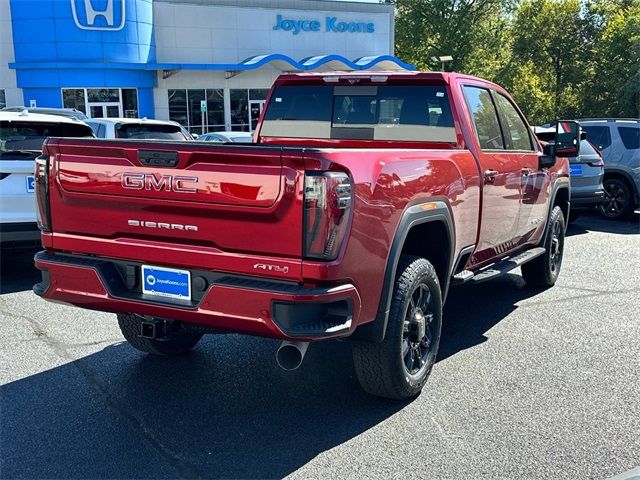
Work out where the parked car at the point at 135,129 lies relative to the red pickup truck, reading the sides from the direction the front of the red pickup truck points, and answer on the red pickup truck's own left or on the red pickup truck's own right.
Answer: on the red pickup truck's own left

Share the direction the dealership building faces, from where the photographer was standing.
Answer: facing the viewer

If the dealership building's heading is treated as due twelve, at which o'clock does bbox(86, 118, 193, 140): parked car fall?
The parked car is roughly at 12 o'clock from the dealership building.

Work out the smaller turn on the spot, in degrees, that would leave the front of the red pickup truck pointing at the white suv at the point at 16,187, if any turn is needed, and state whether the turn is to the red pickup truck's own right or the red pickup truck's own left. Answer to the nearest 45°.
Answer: approximately 90° to the red pickup truck's own left

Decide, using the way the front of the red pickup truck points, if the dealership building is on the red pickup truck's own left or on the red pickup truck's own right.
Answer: on the red pickup truck's own left

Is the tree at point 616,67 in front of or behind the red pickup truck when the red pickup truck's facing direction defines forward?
in front

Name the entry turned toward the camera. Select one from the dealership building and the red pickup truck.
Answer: the dealership building

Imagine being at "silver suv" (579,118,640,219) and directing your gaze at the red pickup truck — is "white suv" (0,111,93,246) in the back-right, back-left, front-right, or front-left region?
front-right

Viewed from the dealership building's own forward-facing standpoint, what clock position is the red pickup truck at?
The red pickup truck is roughly at 12 o'clock from the dealership building.

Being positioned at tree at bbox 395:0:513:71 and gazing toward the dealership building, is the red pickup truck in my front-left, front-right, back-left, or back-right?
front-left

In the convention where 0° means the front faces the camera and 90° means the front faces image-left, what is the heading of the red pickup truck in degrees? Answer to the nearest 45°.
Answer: approximately 225°

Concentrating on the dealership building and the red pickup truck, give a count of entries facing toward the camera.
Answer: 1

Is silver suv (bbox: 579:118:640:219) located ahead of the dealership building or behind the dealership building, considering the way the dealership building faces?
ahead

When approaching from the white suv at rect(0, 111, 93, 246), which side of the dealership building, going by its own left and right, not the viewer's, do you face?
front

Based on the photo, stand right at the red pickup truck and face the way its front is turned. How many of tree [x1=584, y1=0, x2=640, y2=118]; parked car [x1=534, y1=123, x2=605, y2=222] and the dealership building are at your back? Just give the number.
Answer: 0

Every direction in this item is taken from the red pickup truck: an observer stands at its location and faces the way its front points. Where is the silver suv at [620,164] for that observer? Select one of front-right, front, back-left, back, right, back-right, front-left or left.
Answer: front

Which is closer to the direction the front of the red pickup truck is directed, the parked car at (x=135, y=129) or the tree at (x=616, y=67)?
the tree
